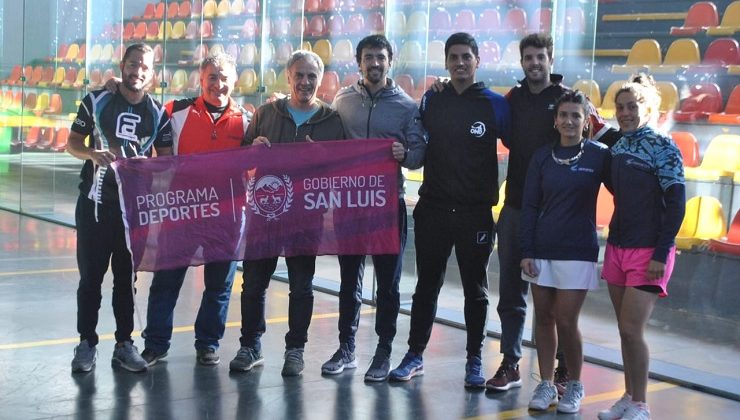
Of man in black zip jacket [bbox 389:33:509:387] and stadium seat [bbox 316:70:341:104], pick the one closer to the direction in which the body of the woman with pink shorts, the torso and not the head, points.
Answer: the man in black zip jacket

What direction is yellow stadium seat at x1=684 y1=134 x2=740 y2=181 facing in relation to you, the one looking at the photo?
facing the viewer and to the left of the viewer

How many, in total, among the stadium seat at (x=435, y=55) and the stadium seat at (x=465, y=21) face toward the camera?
2

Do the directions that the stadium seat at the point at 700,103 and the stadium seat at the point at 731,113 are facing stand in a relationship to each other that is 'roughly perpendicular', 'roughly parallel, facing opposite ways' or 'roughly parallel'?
roughly parallel

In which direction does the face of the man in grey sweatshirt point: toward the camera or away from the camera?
toward the camera

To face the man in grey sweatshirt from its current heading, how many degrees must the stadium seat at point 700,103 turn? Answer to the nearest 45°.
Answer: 0° — it already faces them

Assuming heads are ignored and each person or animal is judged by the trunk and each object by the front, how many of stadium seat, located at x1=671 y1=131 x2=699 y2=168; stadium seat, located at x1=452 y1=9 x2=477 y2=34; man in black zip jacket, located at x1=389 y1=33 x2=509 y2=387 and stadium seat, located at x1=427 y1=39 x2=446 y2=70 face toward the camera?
4

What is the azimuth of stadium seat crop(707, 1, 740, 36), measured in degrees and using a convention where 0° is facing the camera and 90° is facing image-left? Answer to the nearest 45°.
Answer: approximately 45°

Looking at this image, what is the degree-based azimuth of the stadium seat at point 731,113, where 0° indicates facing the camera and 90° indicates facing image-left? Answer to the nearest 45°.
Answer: approximately 45°

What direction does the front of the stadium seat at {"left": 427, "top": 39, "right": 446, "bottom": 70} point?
toward the camera

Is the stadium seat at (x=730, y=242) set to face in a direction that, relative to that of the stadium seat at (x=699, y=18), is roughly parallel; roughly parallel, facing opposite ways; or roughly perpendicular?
roughly parallel
